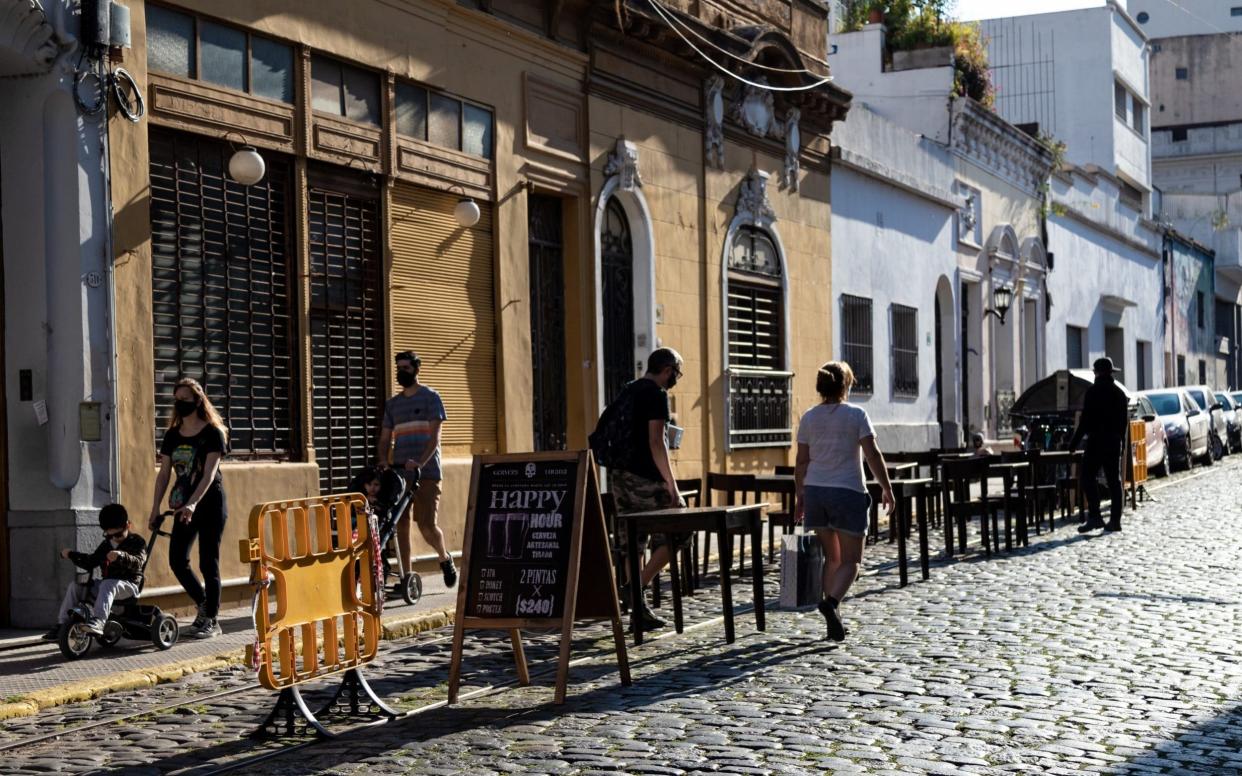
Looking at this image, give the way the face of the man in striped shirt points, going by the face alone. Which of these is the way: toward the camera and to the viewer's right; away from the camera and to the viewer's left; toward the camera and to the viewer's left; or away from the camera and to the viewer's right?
toward the camera and to the viewer's left

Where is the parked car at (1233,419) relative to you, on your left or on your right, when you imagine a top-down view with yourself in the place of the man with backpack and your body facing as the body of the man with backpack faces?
on your left

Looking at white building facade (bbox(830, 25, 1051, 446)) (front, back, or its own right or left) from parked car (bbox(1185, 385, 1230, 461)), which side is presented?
left

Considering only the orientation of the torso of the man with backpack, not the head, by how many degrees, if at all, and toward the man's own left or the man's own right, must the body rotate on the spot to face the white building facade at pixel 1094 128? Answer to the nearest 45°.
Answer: approximately 90° to the man's own left

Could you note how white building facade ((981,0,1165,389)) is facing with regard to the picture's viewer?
facing the viewer and to the right of the viewer

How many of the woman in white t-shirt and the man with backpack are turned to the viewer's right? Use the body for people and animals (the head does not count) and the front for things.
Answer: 1

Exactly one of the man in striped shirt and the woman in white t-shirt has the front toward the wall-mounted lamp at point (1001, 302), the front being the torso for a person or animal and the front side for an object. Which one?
the woman in white t-shirt

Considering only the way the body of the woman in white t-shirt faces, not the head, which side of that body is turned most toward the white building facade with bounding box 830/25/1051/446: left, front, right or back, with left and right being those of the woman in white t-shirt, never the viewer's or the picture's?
front

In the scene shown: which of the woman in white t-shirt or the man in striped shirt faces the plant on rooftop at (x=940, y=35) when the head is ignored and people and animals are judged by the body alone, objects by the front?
the woman in white t-shirt

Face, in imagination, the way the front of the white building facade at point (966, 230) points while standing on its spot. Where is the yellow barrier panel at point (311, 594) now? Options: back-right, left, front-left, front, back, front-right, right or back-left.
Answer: front-right

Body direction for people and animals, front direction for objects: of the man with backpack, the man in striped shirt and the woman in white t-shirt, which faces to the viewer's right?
the man with backpack

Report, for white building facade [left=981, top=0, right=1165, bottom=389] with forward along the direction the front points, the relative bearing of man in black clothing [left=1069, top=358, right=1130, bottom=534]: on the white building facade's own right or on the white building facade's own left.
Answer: on the white building facade's own right

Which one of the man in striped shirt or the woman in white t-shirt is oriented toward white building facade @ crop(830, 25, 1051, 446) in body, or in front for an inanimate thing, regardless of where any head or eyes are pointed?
the woman in white t-shirt

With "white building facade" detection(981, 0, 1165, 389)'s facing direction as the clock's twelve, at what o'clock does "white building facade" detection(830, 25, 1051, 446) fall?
"white building facade" detection(830, 25, 1051, 446) is roughly at 2 o'clock from "white building facade" detection(981, 0, 1165, 389).

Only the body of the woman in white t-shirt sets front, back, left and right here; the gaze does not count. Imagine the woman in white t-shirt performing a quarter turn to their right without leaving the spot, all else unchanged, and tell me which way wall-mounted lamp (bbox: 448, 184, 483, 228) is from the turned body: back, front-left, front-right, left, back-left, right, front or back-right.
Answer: back-left

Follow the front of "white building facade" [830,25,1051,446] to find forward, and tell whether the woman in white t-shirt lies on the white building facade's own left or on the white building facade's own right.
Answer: on the white building facade's own right

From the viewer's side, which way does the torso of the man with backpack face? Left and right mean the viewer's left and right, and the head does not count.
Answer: facing to the right of the viewer

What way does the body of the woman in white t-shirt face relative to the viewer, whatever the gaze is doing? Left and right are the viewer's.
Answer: facing away from the viewer

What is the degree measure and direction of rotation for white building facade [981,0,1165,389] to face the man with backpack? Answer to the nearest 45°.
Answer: approximately 45° to its right
